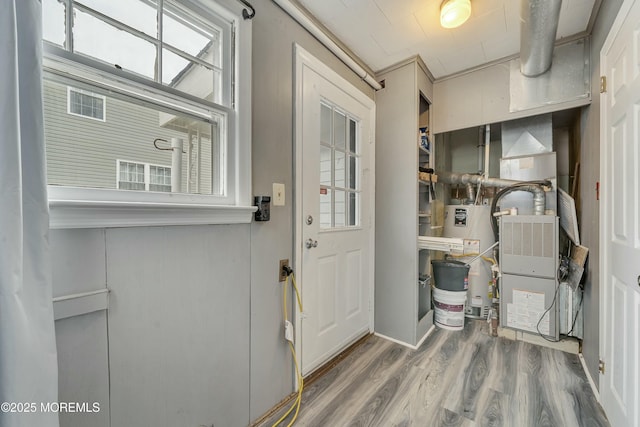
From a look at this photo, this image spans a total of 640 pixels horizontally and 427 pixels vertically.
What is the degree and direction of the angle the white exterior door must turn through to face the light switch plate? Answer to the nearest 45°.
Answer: approximately 90° to its right

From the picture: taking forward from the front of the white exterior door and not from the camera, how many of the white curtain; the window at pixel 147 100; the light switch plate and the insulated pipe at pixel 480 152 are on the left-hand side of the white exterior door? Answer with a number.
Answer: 1

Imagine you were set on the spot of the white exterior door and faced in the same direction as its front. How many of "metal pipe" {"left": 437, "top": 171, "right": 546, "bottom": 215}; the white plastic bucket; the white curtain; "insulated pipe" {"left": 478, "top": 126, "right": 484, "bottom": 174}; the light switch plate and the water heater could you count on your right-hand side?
2

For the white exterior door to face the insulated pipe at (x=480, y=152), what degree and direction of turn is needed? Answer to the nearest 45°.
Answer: approximately 90° to its left

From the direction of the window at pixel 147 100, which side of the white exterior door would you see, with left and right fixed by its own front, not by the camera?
right

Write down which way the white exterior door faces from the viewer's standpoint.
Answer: facing the viewer and to the right of the viewer

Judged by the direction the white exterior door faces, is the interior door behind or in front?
in front

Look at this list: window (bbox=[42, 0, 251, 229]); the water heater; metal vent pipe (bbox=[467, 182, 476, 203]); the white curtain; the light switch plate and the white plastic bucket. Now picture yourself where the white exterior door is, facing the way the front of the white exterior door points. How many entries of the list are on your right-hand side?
3

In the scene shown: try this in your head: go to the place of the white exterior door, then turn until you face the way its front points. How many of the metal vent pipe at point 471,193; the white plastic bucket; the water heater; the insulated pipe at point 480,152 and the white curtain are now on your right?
1

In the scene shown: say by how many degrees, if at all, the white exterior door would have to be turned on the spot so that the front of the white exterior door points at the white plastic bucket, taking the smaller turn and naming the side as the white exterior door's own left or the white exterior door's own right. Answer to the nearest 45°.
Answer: approximately 90° to the white exterior door's own left
